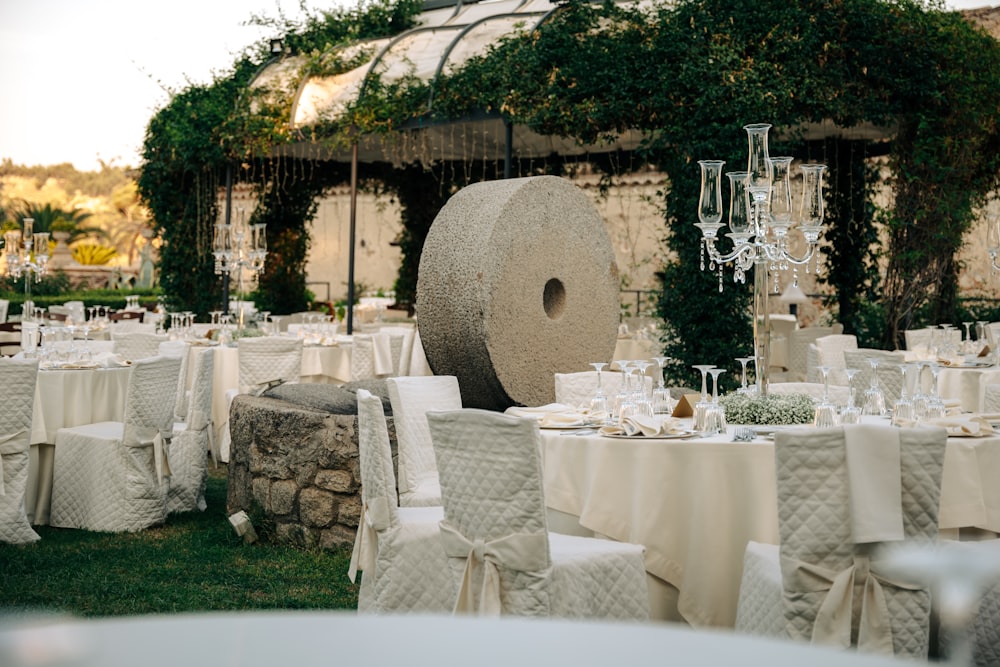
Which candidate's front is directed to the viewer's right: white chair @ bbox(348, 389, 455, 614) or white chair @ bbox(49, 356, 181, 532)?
white chair @ bbox(348, 389, 455, 614)

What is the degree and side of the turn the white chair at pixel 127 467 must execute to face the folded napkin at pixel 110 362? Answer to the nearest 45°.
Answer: approximately 45° to its right

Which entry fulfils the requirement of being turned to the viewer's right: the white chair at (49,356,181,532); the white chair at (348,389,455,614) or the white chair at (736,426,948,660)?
the white chair at (348,389,455,614)

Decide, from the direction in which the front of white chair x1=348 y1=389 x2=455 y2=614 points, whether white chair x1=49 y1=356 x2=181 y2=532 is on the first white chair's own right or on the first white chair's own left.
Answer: on the first white chair's own left

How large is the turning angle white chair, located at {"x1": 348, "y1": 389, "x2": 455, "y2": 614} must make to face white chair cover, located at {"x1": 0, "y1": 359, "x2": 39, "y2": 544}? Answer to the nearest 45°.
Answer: approximately 135° to its left

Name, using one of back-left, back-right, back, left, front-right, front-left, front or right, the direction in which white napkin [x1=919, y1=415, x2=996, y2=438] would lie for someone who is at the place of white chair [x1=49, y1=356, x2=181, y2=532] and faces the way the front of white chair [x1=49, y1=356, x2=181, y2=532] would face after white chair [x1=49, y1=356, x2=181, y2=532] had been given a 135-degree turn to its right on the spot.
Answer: front-right

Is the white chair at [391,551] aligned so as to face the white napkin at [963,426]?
yes

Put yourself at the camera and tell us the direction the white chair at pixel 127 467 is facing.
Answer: facing away from the viewer and to the left of the viewer

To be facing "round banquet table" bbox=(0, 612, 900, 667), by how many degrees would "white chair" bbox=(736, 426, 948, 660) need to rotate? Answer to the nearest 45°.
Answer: approximately 135° to its left

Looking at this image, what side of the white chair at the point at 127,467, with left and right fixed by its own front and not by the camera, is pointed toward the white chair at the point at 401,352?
right

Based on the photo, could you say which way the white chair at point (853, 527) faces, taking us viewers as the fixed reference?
facing away from the viewer and to the left of the viewer

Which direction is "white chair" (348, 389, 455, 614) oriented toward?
to the viewer's right
